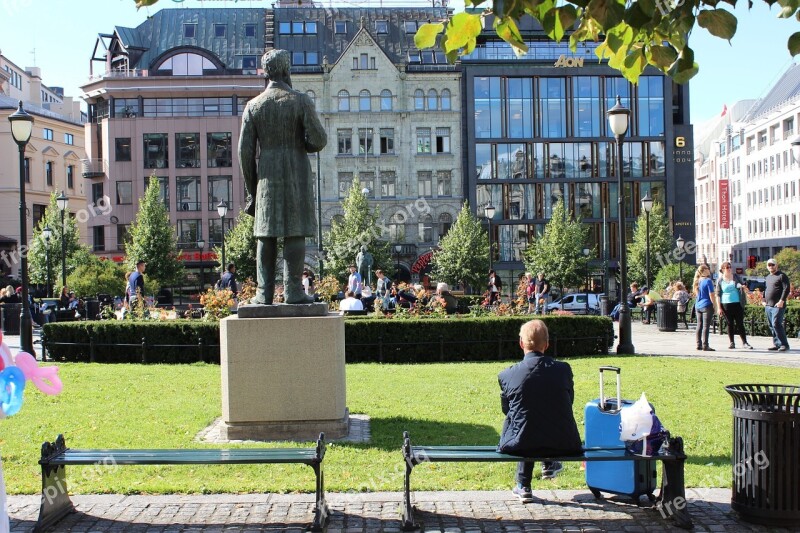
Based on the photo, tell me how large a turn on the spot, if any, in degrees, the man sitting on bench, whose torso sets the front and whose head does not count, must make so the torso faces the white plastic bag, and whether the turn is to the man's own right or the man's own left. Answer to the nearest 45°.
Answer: approximately 90° to the man's own right

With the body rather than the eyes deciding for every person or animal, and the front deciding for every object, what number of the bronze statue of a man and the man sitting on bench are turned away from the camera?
2

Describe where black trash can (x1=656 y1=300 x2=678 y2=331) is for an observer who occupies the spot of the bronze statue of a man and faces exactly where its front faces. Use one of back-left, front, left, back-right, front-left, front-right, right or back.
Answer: front-right

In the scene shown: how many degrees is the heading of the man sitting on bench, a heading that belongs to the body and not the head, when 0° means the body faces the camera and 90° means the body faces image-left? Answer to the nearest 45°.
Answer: approximately 180°

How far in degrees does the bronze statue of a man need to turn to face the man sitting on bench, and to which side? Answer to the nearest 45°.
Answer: approximately 135° to its right

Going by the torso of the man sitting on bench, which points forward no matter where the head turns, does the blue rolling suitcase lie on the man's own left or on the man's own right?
on the man's own right

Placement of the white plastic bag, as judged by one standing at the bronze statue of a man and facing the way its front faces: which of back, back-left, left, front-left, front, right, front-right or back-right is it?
back-right

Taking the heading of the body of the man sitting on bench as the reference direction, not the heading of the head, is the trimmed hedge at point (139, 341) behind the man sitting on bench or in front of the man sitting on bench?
in front

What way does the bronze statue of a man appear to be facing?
away from the camera

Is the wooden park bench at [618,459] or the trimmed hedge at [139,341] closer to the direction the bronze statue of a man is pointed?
the trimmed hedge

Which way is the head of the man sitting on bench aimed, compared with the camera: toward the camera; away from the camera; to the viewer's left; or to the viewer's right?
away from the camera

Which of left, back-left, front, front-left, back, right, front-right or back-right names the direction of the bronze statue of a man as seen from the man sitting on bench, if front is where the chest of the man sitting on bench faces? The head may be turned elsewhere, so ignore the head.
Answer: front-left

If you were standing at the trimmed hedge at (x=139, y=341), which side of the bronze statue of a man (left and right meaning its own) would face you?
front
